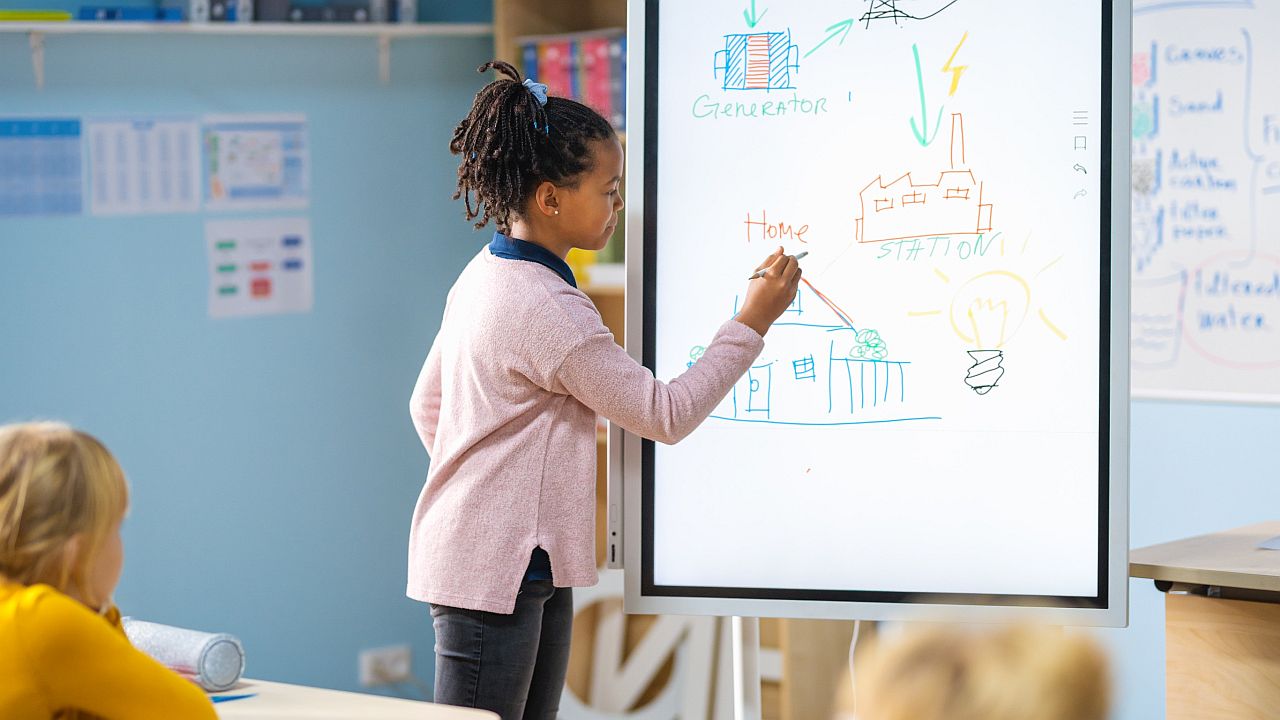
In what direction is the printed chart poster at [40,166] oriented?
toward the camera

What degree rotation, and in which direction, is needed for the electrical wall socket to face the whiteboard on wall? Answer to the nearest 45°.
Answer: approximately 45° to its left

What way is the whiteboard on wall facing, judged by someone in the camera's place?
facing the viewer

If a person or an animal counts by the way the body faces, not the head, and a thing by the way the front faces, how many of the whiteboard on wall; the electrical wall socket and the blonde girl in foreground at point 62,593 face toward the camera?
2

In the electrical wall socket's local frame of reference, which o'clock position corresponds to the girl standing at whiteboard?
The girl standing at whiteboard is roughly at 12 o'clock from the electrical wall socket.

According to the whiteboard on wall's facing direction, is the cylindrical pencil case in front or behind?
in front

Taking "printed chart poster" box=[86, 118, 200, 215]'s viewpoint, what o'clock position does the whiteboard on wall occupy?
The whiteboard on wall is roughly at 10 o'clock from the printed chart poster.

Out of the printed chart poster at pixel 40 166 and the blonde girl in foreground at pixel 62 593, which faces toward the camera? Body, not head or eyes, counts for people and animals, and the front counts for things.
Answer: the printed chart poster

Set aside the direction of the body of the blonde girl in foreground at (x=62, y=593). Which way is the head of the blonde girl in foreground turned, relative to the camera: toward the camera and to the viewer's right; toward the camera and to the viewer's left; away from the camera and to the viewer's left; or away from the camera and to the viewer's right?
away from the camera and to the viewer's right

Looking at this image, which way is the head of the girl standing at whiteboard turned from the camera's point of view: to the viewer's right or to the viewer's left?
to the viewer's right

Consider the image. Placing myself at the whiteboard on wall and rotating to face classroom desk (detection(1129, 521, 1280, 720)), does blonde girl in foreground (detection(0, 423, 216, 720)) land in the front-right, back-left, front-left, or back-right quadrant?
front-right

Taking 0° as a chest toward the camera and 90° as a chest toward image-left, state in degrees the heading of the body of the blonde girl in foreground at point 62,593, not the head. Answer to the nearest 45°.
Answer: approximately 225°

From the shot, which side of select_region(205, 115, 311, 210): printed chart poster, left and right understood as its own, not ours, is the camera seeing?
front
